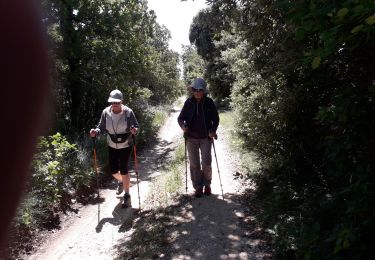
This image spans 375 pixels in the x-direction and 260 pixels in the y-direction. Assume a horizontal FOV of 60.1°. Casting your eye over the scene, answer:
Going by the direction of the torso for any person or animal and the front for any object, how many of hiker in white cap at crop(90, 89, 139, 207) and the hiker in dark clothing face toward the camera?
2

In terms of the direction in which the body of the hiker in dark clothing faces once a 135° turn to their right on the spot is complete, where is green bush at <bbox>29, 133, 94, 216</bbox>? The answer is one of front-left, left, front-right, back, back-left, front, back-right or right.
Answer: front-left

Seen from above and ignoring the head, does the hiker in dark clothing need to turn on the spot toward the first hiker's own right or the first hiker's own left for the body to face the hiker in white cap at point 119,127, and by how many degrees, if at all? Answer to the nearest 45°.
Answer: approximately 90° to the first hiker's own right

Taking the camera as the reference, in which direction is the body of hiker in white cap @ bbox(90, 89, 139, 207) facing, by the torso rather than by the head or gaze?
toward the camera

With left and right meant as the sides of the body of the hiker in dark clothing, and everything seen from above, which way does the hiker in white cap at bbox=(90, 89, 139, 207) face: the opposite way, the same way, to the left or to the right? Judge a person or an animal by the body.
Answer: the same way

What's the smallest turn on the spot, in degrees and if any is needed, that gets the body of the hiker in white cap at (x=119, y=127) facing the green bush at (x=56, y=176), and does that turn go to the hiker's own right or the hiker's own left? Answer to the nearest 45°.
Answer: approximately 135° to the hiker's own right

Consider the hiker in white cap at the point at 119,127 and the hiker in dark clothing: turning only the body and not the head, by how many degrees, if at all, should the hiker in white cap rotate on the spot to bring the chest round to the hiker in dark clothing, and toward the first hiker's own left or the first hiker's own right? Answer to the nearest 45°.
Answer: approximately 90° to the first hiker's own left
